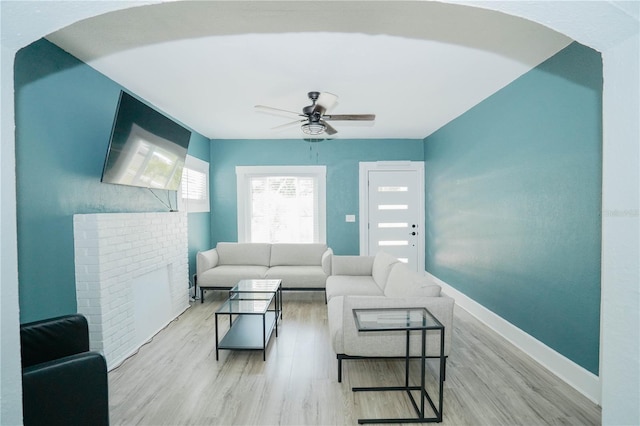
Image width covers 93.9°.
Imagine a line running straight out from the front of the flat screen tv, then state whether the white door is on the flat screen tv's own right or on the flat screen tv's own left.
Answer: on the flat screen tv's own left

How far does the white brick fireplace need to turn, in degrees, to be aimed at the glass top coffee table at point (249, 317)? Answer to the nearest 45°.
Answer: approximately 45° to its left

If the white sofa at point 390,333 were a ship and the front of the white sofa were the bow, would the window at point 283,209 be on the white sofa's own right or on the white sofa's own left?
on the white sofa's own right

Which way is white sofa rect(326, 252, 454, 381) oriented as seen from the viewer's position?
to the viewer's left

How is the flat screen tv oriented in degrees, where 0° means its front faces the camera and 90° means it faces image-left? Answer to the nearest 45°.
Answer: approximately 315°

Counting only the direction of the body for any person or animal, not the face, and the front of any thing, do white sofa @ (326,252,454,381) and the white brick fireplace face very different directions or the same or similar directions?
very different directions
